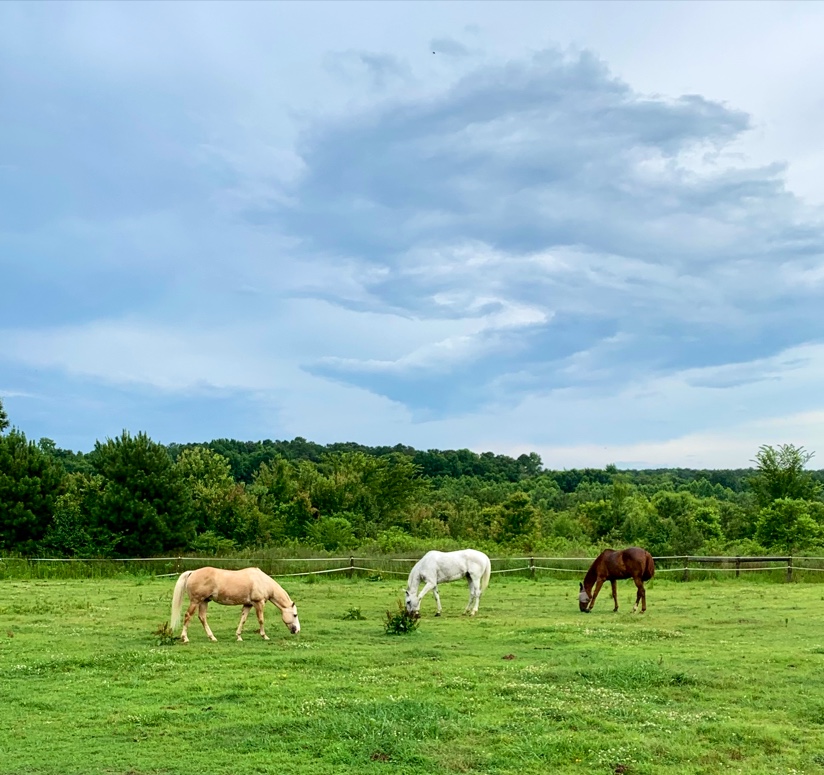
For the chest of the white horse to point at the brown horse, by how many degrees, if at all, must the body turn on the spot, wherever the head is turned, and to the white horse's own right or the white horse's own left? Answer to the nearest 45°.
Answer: approximately 180°

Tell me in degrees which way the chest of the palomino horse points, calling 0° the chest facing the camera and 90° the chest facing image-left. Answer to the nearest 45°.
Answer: approximately 270°

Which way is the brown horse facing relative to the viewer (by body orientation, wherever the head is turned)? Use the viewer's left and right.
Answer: facing to the left of the viewer

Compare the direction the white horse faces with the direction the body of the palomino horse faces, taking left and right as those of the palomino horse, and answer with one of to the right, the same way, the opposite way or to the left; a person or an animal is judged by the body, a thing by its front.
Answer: the opposite way

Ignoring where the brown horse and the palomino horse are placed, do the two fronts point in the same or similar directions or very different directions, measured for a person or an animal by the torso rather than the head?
very different directions

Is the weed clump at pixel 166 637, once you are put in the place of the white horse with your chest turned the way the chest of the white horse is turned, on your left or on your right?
on your left

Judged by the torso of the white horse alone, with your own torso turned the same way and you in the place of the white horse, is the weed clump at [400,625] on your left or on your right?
on your left

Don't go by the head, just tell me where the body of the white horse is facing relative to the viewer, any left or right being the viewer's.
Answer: facing to the left of the viewer
